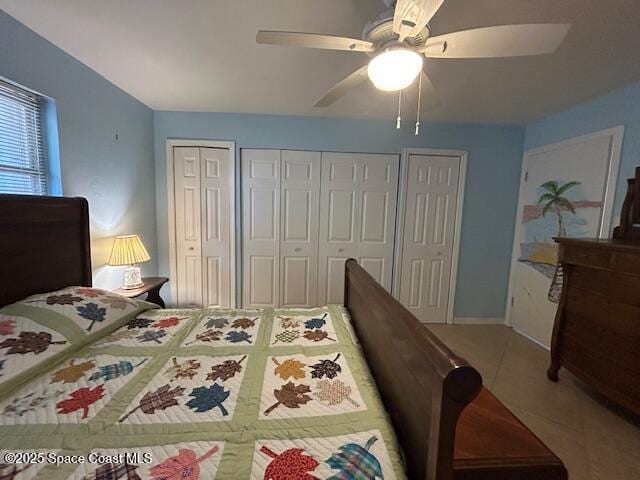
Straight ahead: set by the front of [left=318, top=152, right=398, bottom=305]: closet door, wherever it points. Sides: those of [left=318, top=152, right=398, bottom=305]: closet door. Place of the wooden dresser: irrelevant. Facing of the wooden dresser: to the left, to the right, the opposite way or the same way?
to the right

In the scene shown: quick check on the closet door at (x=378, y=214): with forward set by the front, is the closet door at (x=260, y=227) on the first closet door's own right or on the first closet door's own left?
on the first closet door's own right

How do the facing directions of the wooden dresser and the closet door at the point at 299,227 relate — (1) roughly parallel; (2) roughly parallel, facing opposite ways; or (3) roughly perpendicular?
roughly perpendicular

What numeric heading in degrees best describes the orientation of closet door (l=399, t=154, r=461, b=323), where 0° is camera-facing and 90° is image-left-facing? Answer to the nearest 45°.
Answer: approximately 0°

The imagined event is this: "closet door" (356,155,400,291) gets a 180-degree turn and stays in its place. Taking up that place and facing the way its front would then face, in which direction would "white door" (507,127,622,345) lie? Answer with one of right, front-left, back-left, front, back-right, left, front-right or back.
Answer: right

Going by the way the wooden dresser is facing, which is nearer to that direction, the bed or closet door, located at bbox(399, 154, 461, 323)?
the bed

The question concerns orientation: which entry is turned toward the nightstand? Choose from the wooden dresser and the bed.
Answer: the wooden dresser

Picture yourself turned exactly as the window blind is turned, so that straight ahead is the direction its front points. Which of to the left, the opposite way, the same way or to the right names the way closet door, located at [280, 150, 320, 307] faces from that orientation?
to the right

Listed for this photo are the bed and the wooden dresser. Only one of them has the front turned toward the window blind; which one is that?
the wooden dresser

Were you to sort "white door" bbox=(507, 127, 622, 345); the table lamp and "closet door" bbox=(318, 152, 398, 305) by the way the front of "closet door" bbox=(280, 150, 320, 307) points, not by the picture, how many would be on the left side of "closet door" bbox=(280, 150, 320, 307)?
2

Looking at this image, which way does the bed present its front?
to the viewer's right
